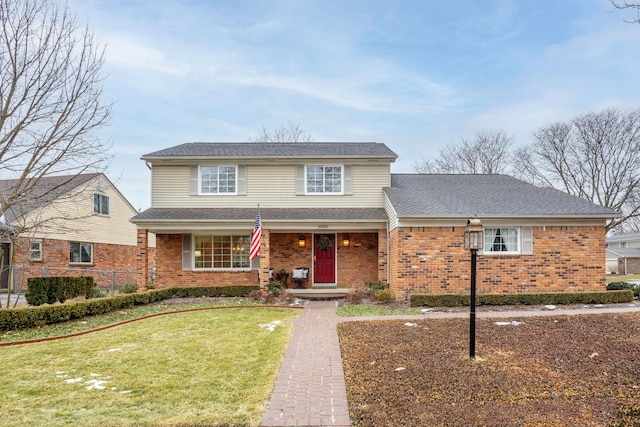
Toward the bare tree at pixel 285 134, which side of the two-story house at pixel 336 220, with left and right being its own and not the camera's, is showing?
back

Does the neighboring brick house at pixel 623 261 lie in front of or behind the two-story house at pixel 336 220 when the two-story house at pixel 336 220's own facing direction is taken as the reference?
behind

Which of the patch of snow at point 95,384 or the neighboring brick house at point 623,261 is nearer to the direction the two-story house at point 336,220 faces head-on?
the patch of snow

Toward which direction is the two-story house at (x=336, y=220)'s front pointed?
toward the camera

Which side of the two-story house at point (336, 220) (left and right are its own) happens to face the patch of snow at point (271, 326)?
front

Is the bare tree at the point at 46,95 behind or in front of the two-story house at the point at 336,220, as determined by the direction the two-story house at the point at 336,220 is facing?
in front

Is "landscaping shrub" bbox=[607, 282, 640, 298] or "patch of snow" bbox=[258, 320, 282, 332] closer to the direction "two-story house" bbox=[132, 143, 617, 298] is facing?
the patch of snow

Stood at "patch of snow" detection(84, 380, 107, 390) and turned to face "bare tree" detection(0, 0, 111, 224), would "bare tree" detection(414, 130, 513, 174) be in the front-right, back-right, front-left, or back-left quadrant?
front-right

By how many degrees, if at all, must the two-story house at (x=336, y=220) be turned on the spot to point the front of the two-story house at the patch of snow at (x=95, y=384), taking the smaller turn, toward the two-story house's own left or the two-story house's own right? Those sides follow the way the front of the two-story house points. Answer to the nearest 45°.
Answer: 0° — it already faces it
